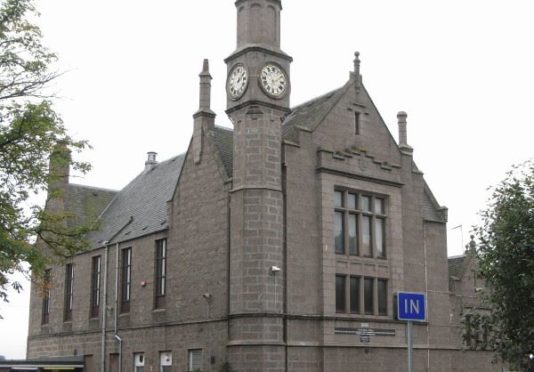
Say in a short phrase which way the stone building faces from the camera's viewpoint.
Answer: facing the viewer and to the right of the viewer

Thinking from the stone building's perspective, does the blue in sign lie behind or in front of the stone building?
in front

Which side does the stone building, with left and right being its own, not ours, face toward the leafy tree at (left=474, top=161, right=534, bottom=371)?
front
